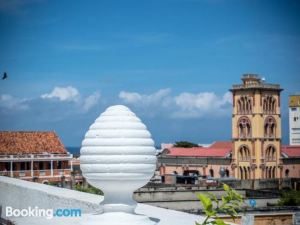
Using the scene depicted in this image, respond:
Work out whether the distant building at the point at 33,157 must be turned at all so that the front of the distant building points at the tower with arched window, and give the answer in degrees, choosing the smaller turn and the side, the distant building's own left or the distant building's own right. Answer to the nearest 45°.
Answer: approximately 135° to the distant building's own left

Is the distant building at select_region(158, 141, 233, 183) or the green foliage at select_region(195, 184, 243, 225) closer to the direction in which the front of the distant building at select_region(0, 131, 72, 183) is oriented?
the green foliage

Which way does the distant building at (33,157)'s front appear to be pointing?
toward the camera

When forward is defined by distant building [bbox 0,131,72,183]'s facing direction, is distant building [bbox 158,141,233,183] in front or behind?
behind

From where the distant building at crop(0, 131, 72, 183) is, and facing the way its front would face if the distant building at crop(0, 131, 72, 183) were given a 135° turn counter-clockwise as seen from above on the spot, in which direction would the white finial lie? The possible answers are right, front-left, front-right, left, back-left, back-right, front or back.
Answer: back-right

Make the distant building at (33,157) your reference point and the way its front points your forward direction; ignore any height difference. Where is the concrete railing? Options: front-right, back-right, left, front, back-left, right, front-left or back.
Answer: front

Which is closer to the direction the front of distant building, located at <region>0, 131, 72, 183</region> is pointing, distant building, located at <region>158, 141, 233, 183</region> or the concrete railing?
the concrete railing

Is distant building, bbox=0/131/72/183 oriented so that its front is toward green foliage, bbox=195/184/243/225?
yes
